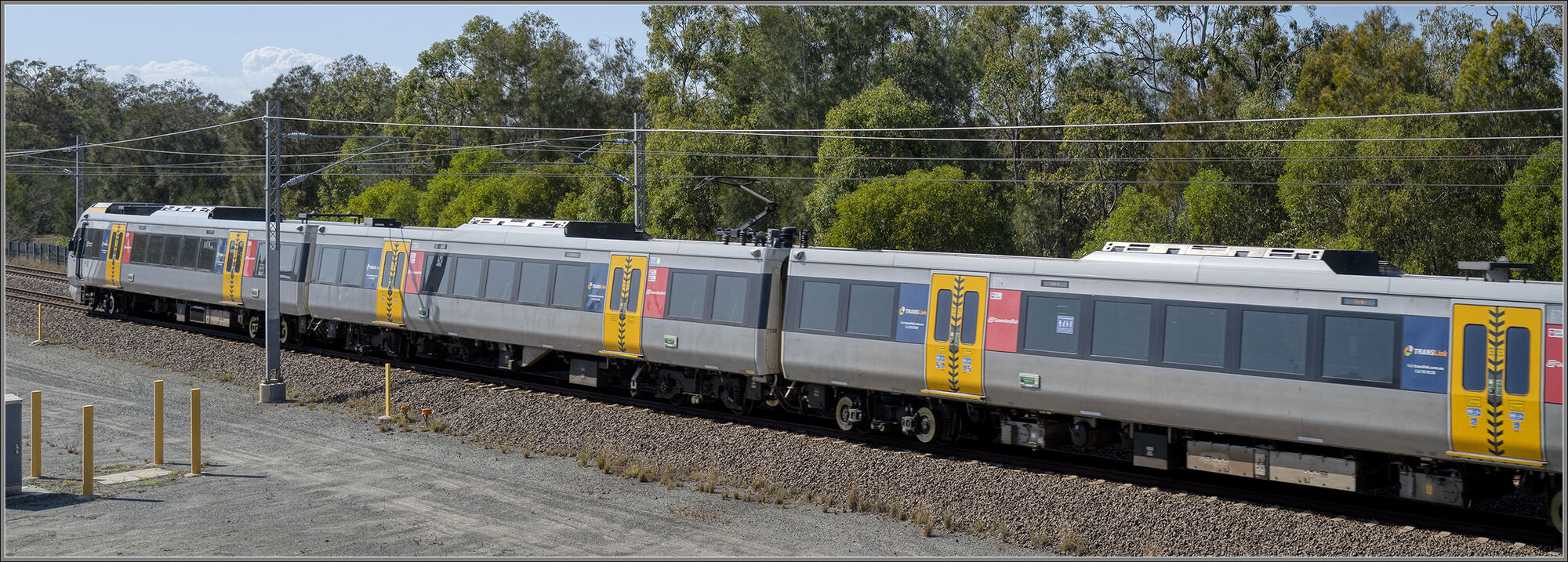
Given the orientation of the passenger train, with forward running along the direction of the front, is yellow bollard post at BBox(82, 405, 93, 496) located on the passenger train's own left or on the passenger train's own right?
on the passenger train's own left

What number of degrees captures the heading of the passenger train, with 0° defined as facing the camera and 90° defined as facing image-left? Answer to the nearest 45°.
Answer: approximately 135°

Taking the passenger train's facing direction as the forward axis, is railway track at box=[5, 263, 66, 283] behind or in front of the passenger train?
in front

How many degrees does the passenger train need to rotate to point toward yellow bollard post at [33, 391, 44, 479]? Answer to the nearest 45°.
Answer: approximately 45° to its left
